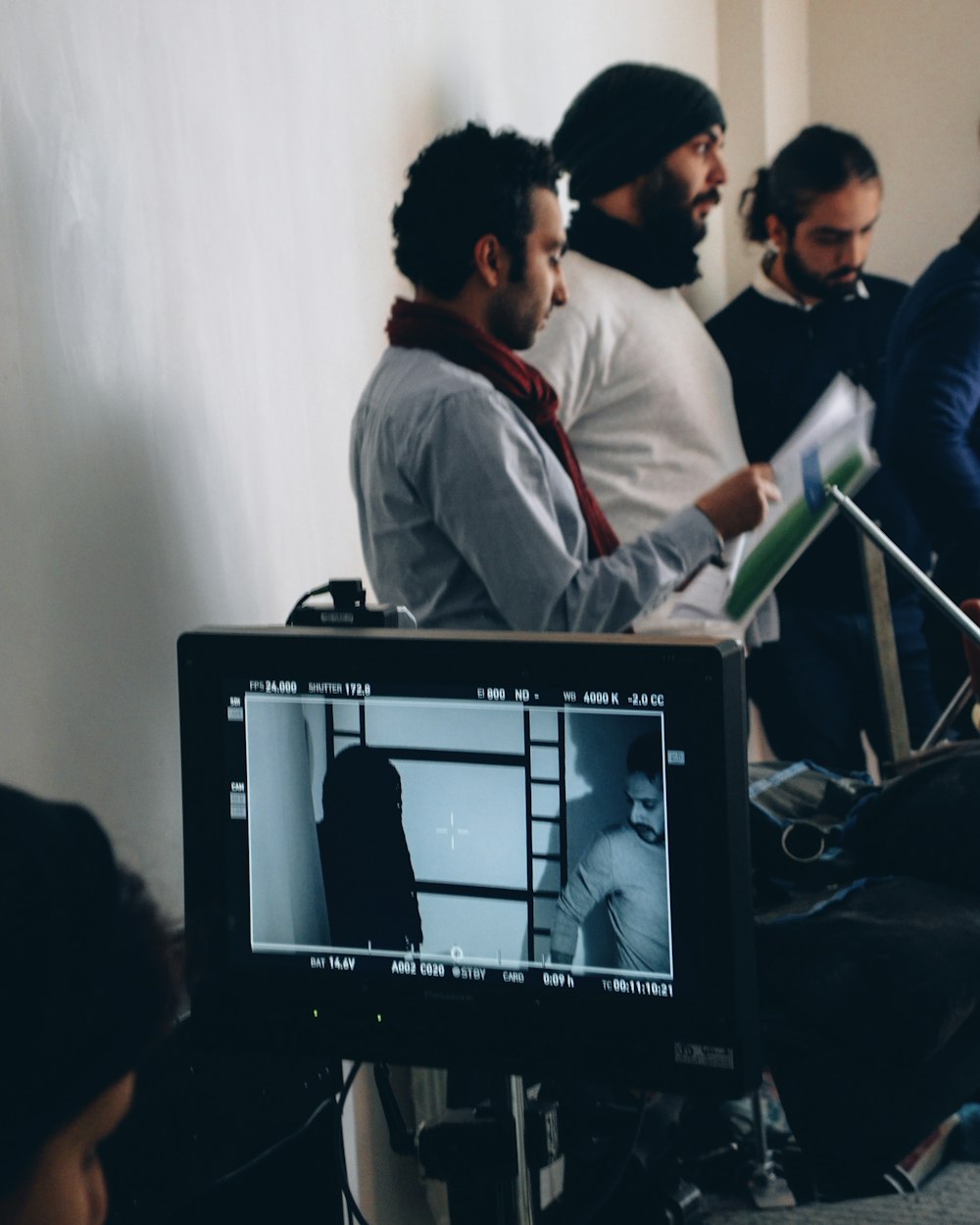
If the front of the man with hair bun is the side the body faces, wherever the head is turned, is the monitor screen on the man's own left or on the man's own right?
on the man's own right

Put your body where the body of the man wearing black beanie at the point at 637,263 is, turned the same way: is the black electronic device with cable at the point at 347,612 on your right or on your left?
on your right

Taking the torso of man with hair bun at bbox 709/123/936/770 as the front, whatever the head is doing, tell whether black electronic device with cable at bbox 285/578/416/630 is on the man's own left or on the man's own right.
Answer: on the man's own right

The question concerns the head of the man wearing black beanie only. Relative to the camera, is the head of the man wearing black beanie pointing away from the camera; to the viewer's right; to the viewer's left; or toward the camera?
to the viewer's right

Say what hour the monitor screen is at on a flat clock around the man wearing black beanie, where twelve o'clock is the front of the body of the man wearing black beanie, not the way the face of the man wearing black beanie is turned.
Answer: The monitor screen is roughly at 3 o'clock from the man wearing black beanie.

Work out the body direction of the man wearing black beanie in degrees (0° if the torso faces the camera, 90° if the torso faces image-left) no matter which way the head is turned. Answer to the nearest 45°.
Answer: approximately 270°
